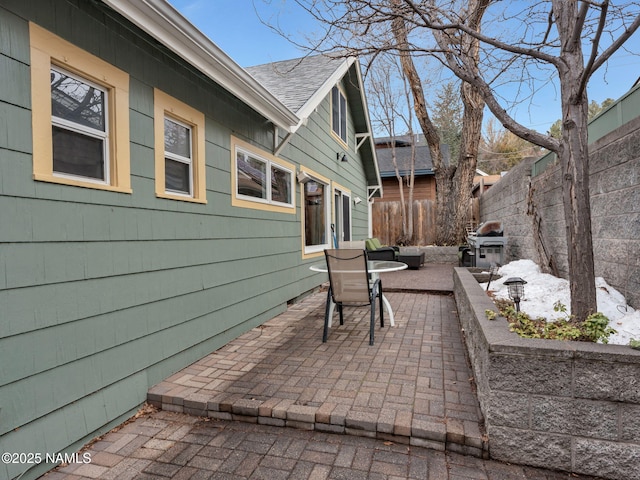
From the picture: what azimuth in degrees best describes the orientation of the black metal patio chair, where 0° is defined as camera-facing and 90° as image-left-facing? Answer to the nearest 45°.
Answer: approximately 180°

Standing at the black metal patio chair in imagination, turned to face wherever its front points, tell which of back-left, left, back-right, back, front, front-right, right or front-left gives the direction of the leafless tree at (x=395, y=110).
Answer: front

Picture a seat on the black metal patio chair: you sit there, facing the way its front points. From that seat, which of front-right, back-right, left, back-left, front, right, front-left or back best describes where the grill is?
front-right

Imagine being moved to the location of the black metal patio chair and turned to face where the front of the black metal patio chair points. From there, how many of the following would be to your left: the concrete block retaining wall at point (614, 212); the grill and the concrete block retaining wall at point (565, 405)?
0

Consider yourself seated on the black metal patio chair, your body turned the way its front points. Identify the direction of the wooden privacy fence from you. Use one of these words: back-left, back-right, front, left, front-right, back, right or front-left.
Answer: front

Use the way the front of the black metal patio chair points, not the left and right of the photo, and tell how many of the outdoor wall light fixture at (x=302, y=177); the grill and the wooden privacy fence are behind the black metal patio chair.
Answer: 0

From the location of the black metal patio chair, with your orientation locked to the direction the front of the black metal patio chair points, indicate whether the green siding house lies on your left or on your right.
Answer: on your left

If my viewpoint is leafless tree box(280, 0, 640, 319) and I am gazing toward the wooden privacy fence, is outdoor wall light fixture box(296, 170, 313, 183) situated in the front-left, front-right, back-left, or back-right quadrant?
front-left

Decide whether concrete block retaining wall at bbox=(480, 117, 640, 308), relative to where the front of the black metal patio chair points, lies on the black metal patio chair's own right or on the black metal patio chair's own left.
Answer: on the black metal patio chair's own right

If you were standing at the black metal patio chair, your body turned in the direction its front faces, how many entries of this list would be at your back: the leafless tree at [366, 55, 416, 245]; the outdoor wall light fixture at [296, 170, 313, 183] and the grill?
0

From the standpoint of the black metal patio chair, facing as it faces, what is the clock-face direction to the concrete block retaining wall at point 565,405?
The concrete block retaining wall is roughly at 5 o'clock from the black metal patio chair.
